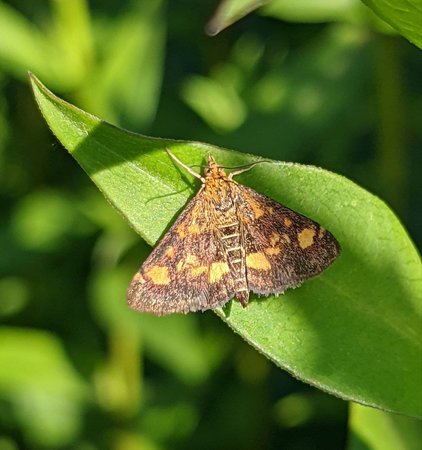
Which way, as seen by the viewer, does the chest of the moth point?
away from the camera
